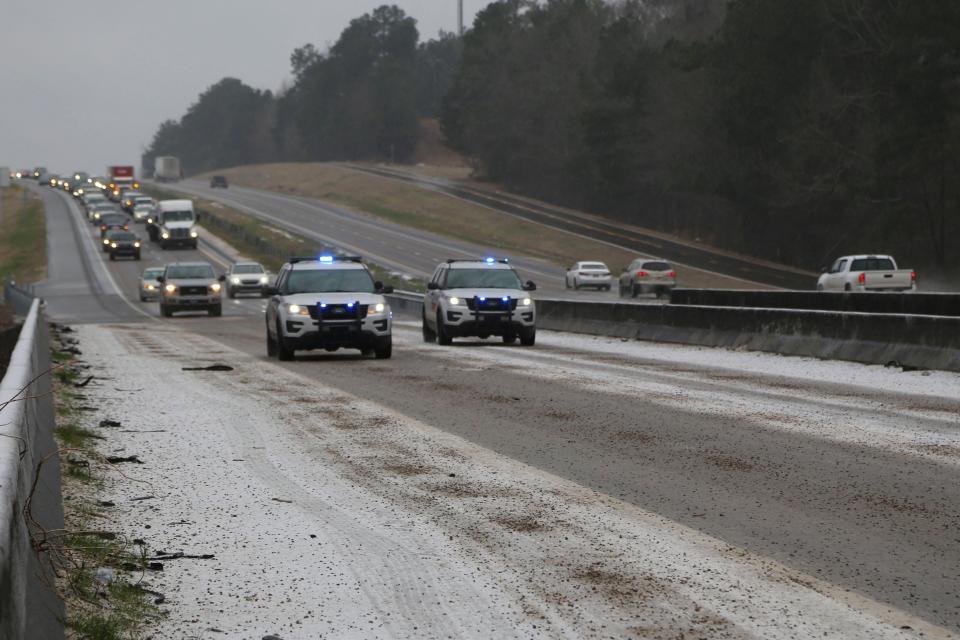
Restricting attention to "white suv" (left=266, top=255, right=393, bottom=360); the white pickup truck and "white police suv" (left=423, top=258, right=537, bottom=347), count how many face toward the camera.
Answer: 2

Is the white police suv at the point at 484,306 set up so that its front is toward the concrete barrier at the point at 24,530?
yes

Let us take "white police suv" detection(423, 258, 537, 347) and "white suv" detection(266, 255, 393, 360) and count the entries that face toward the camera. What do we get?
2

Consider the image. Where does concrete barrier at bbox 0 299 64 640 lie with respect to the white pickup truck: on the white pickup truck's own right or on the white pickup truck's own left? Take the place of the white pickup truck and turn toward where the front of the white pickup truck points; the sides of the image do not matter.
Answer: on the white pickup truck's own left

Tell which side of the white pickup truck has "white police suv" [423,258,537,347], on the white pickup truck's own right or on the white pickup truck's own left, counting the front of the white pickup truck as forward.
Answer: on the white pickup truck's own left

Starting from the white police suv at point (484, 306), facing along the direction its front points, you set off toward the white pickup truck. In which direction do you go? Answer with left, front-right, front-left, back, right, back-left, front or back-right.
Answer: back-left

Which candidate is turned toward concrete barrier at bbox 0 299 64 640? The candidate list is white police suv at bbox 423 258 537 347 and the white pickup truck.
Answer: the white police suv

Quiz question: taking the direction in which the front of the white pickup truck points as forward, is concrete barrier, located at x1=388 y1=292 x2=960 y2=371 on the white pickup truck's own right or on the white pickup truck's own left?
on the white pickup truck's own left
